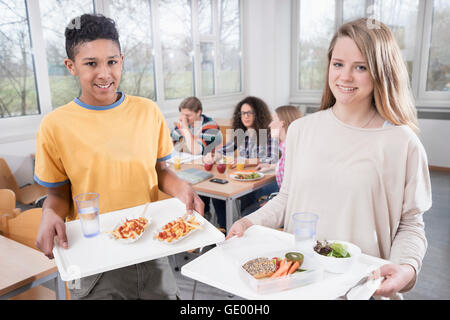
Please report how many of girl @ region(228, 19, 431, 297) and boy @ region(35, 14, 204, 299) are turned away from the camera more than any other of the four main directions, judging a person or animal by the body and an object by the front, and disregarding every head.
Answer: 0

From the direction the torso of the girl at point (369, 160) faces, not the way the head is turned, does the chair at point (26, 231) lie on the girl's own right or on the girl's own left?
on the girl's own right

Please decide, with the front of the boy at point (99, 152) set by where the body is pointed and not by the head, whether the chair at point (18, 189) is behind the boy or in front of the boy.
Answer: behind

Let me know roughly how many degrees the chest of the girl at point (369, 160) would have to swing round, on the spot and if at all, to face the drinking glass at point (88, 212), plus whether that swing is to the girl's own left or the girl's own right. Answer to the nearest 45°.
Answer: approximately 45° to the girl's own right

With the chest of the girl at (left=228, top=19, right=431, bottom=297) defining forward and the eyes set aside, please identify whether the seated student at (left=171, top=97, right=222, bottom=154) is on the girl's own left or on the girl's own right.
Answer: on the girl's own right

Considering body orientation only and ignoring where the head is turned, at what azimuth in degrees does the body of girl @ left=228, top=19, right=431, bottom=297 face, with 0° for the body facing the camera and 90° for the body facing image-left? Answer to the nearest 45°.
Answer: approximately 45°

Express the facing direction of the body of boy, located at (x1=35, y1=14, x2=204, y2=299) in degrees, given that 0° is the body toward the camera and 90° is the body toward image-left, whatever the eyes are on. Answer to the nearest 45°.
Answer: approximately 315°

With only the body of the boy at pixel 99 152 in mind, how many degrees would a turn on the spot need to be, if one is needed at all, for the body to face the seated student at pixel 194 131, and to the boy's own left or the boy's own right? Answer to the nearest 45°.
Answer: approximately 135° to the boy's own left

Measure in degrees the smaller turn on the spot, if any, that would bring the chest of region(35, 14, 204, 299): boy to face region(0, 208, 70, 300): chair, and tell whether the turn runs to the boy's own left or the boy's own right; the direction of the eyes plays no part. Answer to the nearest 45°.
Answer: approximately 180°

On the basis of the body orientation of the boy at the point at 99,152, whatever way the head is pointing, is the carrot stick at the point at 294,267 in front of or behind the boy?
in front
